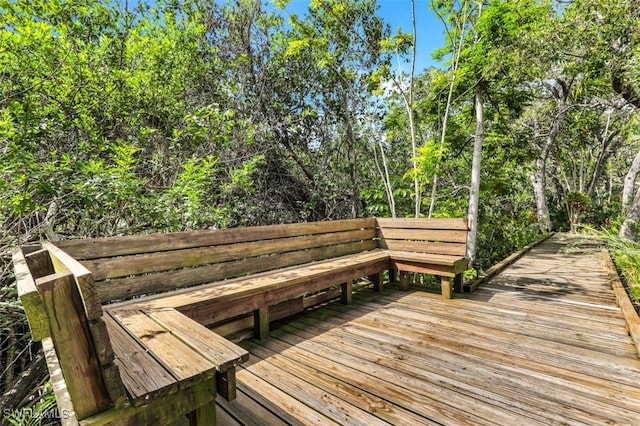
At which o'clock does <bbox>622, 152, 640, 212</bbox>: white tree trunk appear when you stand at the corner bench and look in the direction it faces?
The white tree trunk is roughly at 10 o'clock from the corner bench.

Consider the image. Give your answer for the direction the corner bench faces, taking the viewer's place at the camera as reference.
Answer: facing the viewer and to the right of the viewer

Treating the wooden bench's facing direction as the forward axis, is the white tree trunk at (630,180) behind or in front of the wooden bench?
in front

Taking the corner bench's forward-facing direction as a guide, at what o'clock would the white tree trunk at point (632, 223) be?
The white tree trunk is roughly at 10 o'clock from the corner bench.
